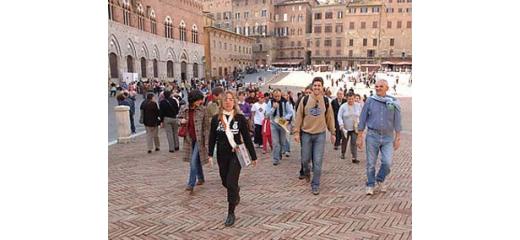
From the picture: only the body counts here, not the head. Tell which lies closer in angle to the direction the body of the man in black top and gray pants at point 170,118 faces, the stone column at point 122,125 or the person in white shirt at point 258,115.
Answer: the stone column

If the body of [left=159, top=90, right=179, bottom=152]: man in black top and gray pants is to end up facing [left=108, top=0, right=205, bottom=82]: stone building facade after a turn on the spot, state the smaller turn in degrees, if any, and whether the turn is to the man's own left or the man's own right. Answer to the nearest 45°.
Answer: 0° — they already face it

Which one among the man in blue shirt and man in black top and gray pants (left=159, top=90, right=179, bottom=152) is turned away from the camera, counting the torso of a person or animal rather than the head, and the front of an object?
the man in black top and gray pants

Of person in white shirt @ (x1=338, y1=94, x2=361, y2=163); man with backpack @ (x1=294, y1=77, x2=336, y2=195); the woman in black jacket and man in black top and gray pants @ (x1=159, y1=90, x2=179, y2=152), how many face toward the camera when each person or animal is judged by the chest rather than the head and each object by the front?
3

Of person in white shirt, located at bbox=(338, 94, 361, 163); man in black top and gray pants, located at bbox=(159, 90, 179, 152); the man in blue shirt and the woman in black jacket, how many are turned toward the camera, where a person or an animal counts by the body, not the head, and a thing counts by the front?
3

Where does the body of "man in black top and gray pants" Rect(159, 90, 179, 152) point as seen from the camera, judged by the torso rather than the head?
away from the camera

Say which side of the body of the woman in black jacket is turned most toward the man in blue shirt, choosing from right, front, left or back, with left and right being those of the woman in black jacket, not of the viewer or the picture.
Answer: left

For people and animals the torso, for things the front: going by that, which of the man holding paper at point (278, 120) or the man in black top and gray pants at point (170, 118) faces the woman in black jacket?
the man holding paper at point (278, 120)
